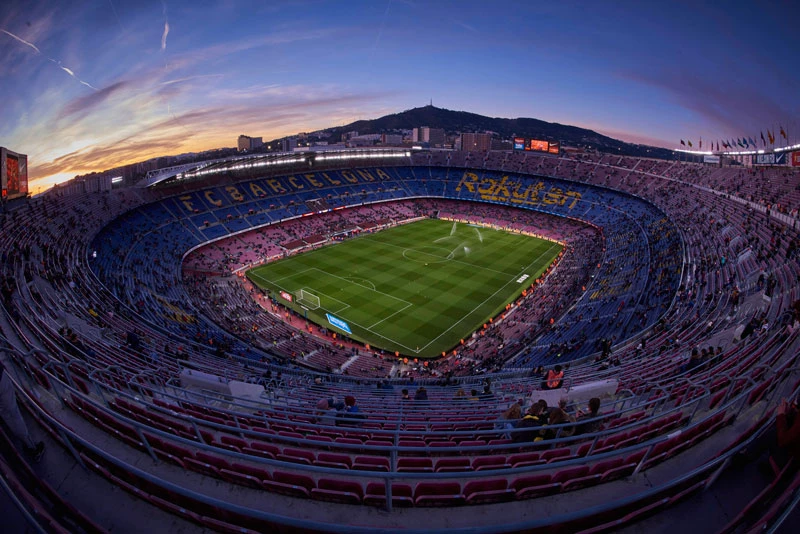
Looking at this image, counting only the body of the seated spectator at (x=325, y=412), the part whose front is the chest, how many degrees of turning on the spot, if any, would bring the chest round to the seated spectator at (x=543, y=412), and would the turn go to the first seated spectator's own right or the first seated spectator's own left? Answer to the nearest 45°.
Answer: approximately 135° to the first seated spectator's own right

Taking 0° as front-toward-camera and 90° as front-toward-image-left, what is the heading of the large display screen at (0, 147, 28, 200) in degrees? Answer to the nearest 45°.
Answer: approximately 315°

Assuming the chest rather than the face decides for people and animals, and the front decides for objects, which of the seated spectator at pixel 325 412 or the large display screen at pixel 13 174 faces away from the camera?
the seated spectator

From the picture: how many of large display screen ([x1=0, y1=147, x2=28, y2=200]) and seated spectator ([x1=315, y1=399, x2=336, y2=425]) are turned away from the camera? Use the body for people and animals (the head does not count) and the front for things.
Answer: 1

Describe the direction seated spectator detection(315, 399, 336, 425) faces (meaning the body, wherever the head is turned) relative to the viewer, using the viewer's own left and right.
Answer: facing away from the viewer
